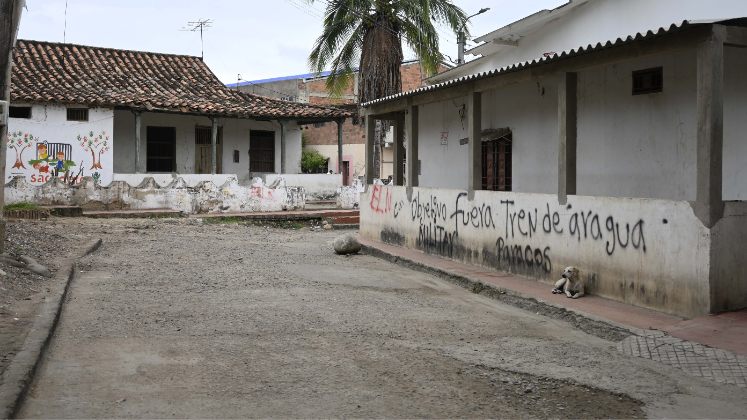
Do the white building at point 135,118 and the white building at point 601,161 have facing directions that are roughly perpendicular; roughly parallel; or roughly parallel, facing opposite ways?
roughly perpendicular

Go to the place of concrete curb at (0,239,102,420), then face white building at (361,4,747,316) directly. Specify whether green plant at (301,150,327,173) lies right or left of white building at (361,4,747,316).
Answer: left

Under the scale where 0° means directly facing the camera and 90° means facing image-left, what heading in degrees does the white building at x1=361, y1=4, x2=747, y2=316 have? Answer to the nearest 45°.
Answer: approximately 45°

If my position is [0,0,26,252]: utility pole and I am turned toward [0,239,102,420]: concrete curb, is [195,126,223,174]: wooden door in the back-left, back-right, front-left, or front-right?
back-left

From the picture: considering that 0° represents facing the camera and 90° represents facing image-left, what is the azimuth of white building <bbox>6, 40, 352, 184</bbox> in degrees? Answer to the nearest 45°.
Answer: approximately 0°

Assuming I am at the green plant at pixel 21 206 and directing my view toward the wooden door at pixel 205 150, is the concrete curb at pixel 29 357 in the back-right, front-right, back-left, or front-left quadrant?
back-right
